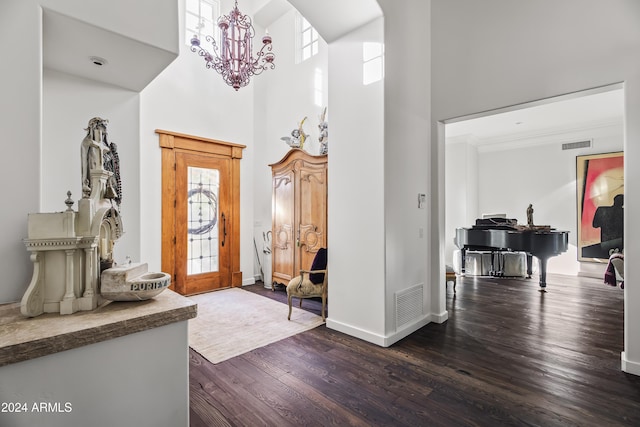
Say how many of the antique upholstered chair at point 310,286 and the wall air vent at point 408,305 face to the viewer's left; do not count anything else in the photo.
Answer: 1

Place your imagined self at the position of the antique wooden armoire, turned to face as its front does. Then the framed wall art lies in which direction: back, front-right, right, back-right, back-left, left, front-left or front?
back-left

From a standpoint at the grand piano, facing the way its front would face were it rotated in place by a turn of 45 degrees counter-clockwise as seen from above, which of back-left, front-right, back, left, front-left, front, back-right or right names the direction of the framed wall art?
back-right

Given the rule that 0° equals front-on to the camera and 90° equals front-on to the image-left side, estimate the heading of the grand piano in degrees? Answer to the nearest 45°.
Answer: approximately 135°

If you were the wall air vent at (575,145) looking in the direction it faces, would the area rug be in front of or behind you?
in front

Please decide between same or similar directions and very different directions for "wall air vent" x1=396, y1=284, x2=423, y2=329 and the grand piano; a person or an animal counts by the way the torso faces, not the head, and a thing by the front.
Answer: very different directions

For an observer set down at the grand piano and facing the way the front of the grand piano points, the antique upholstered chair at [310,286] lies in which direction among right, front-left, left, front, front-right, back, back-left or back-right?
left

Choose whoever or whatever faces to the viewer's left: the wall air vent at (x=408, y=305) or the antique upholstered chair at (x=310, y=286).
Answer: the antique upholstered chair

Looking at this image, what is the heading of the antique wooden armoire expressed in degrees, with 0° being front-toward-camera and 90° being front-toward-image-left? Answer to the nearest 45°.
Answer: approximately 45°

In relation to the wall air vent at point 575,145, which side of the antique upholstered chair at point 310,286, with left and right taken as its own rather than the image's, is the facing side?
back

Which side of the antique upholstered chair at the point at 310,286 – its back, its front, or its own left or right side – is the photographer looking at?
left
